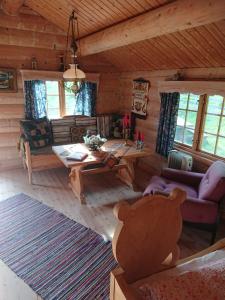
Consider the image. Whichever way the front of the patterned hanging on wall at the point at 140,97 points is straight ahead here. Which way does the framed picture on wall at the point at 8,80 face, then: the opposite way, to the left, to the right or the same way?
to the left

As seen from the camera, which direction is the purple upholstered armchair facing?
to the viewer's left

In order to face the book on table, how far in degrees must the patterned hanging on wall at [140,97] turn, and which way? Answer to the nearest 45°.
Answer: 0° — it already faces it

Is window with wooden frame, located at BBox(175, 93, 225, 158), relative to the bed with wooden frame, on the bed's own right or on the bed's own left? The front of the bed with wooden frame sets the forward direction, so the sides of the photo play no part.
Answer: on the bed's own left

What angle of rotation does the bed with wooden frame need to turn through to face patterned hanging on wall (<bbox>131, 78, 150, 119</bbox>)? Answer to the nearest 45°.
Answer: approximately 135° to its left

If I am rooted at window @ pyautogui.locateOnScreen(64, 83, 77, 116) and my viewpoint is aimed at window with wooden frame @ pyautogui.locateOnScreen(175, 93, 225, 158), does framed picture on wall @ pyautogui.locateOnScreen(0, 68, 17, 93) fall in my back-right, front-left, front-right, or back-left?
back-right
